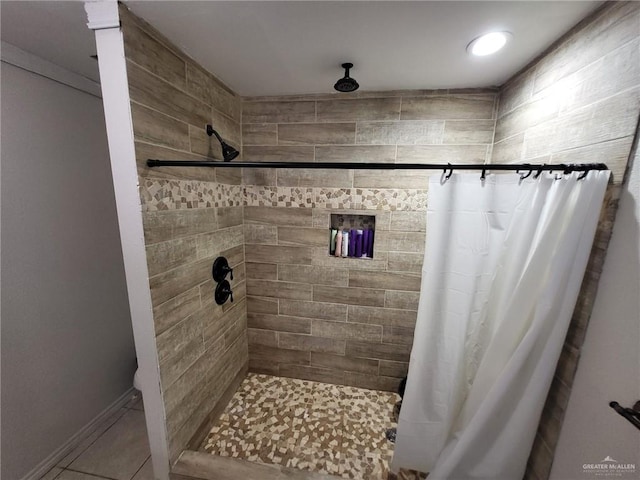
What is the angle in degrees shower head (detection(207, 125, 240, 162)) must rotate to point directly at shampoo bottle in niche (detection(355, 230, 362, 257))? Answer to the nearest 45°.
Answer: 0° — it already faces it

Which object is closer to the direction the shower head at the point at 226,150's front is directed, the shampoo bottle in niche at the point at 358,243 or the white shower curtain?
the shampoo bottle in niche

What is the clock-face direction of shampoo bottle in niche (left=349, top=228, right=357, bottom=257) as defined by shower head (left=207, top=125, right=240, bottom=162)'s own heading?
The shampoo bottle in niche is roughly at 10 o'clock from the shower head.

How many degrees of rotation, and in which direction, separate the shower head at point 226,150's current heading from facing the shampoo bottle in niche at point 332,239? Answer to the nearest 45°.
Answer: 0° — it already faces it

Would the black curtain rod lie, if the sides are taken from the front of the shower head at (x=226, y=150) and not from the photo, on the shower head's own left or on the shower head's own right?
on the shower head's own right

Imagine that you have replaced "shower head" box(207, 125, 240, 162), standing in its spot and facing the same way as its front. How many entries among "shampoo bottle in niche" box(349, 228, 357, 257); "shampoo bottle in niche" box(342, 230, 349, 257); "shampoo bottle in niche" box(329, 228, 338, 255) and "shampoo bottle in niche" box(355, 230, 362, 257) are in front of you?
4

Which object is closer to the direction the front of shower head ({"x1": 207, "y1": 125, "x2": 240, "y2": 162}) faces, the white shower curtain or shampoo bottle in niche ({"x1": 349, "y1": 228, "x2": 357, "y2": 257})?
the shampoo bottle in niche

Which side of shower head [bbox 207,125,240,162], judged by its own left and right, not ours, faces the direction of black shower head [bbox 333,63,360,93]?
front

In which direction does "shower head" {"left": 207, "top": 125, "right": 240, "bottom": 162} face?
to the viewer's right

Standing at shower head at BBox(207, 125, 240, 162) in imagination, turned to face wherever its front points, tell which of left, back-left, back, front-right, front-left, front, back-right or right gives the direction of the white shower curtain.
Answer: front-right
